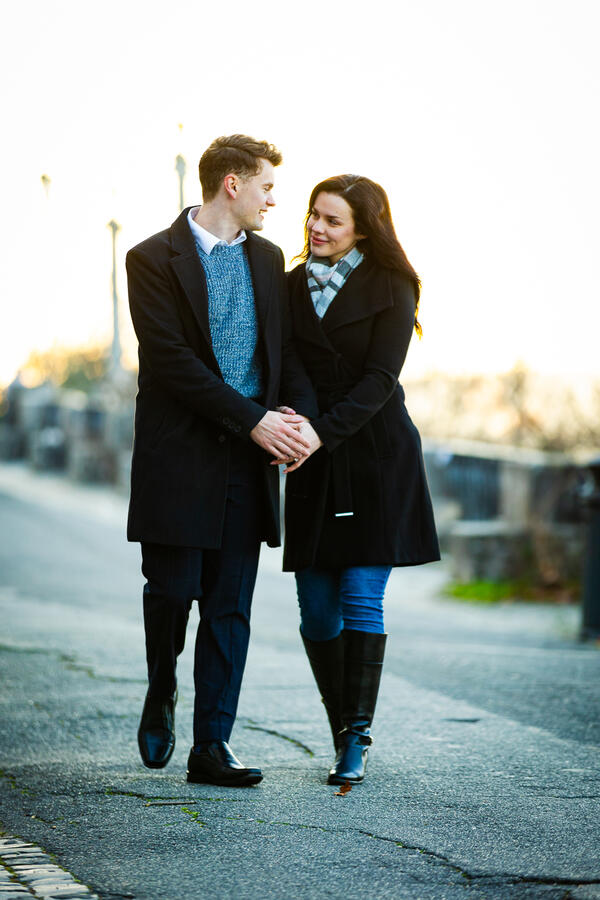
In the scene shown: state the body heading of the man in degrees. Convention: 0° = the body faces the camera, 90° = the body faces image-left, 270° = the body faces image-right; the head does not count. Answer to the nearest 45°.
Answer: approximately 315°

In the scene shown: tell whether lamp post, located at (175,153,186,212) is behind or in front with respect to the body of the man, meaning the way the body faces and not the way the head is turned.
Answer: behind

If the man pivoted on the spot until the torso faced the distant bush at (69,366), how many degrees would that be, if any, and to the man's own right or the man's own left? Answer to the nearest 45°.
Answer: approximately 135° to the man's own left
